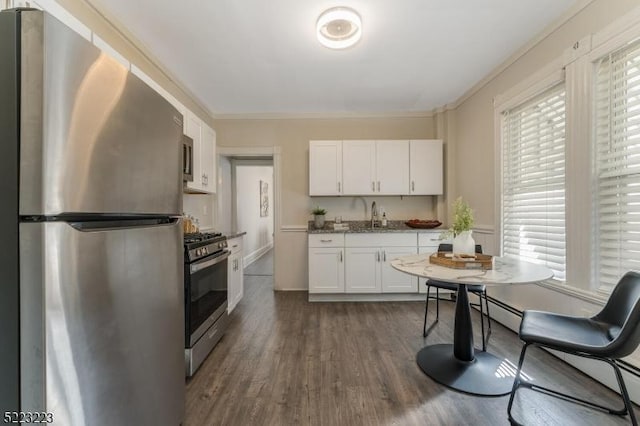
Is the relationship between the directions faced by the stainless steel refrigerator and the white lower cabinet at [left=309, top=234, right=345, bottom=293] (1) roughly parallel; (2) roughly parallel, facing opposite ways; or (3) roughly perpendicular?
roughly perpendicular

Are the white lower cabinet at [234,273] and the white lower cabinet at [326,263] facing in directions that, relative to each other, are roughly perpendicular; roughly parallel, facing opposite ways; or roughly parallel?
roughly perpendicular

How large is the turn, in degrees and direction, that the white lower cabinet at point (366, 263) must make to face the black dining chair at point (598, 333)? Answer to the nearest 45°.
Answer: approximately 45° to its left

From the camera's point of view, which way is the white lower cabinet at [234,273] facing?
to the viewer's right

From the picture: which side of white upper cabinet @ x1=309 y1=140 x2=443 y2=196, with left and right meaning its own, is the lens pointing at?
front

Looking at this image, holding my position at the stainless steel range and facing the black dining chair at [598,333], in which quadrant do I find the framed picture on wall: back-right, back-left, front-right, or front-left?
back-left

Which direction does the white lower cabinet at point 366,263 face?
toward the camera

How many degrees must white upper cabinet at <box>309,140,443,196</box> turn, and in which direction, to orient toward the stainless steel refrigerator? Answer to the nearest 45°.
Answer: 0° — it already faces it

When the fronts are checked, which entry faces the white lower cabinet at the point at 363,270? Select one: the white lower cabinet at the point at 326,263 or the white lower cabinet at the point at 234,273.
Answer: the white lower cabinet at the point at 234,273

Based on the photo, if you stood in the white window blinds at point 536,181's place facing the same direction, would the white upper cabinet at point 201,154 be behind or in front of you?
in front

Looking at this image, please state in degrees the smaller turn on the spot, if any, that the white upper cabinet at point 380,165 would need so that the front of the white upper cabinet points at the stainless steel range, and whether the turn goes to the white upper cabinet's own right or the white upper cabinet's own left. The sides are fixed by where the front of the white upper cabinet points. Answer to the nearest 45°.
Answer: approximately 45° to the white upper cabinet's own right

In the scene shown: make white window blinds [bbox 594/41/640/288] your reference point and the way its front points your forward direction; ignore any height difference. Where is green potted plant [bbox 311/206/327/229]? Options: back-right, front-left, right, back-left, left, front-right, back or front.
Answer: front-right

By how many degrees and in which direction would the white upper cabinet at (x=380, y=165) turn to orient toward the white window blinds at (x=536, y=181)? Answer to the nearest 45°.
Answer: approximately 45° to its left

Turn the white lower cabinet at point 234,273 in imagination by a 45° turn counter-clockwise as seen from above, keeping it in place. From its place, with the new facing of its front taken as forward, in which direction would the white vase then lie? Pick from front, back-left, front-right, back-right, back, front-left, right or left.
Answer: right

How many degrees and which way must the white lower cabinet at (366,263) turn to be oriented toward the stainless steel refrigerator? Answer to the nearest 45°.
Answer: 0° — it already faces it

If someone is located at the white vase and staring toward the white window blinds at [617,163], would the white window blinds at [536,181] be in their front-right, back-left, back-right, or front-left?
front-left

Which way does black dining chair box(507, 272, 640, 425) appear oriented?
to the viewer's left

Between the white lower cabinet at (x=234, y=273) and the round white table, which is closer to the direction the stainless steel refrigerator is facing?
the round white table

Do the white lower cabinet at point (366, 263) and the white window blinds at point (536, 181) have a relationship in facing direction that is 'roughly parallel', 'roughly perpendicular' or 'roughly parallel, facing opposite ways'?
roughly perpendicular
